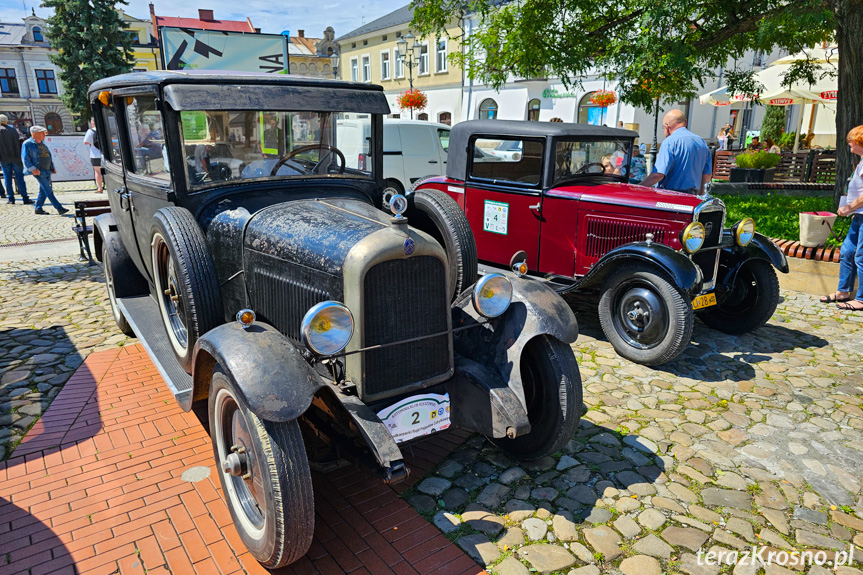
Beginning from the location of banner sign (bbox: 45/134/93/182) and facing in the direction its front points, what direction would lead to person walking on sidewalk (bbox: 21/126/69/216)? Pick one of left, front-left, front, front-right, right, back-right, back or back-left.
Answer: front

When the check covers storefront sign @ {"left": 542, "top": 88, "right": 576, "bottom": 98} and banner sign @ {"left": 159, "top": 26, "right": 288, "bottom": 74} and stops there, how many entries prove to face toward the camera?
2

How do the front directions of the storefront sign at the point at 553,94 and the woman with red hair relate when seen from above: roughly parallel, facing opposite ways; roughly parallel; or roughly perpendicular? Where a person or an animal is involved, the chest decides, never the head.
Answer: roughly perpendicular

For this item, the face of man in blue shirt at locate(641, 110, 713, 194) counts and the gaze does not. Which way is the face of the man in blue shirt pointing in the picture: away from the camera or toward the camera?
away from the camera

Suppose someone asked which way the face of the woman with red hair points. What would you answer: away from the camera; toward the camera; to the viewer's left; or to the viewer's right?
to the viewer's left

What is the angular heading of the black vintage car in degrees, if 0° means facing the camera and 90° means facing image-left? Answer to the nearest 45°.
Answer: approximately 315°

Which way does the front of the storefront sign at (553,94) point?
toward the camera

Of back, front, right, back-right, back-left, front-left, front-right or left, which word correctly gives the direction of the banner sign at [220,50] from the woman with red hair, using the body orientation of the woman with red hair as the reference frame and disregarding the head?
front

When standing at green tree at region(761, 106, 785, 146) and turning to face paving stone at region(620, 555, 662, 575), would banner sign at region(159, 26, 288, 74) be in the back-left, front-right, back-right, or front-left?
front-right

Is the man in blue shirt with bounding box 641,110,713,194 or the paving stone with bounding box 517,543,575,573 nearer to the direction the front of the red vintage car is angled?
the paving stone

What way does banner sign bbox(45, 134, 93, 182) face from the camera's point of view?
toward the camera

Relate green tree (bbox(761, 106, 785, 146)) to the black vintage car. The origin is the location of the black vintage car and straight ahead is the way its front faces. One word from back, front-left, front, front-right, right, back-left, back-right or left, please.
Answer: left

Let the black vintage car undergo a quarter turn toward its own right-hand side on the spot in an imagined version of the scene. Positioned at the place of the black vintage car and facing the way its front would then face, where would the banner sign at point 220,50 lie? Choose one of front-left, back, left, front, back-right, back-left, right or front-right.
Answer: back-right
